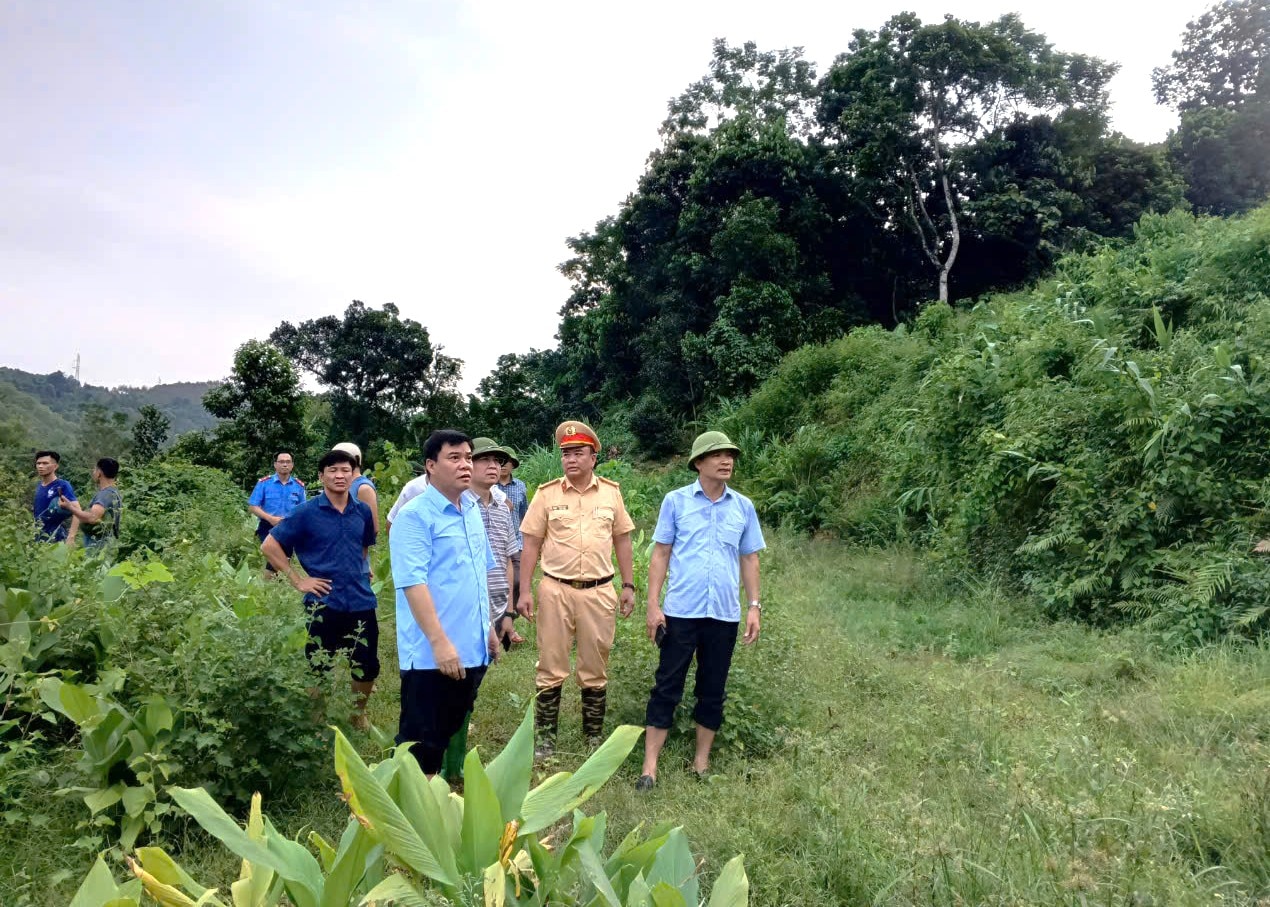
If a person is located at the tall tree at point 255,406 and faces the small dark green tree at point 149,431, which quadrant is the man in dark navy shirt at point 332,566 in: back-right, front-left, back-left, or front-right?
back-left

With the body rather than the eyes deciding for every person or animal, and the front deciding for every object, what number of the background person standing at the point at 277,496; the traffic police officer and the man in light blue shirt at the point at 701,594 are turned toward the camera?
3

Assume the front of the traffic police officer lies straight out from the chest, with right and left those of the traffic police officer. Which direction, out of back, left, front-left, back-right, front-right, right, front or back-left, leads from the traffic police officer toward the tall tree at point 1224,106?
back-left

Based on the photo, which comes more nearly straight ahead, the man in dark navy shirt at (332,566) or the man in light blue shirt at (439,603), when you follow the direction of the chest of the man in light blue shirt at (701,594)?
the man in light blue shirt

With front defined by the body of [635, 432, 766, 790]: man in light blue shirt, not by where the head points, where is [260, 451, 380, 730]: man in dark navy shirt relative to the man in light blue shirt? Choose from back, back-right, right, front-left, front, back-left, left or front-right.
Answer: right

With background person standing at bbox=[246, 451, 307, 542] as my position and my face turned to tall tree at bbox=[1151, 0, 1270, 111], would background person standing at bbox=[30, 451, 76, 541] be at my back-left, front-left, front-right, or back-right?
back-left

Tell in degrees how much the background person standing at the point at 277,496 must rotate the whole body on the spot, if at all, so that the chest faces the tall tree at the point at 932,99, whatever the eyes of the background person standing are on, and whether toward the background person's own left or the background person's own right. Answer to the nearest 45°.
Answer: approximately 135° to the background person's own left

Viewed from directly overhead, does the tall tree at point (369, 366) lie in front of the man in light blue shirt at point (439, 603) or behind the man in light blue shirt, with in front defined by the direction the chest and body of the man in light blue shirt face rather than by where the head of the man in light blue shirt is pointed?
behind

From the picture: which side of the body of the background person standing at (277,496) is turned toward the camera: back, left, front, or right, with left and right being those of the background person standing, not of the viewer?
front

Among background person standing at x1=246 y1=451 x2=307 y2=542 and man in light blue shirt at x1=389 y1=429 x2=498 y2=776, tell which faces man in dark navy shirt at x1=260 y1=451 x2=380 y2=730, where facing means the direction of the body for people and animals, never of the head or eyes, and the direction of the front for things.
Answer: the background person standing

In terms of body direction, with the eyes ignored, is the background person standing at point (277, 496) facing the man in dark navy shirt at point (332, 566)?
yes

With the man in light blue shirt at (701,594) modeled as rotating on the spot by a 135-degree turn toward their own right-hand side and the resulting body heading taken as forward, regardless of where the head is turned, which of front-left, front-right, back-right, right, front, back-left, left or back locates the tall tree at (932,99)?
front-right

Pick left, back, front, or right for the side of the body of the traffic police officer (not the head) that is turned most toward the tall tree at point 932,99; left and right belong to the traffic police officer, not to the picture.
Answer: back

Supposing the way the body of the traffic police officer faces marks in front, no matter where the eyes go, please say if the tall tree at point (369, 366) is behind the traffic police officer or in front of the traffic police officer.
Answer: behind
